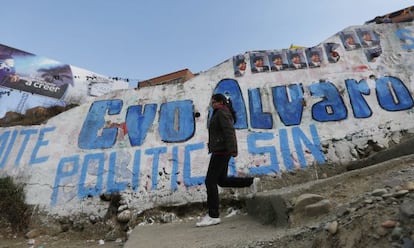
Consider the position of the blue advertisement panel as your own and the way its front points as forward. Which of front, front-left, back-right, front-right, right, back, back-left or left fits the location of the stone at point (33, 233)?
front-right

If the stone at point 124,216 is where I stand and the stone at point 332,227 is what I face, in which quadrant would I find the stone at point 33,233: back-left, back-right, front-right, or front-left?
back-right

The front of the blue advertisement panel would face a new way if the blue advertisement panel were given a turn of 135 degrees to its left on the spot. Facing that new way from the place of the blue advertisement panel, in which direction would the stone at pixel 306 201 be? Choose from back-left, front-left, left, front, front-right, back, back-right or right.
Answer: back

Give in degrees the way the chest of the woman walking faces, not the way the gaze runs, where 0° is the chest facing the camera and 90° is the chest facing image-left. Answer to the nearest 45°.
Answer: approximately 90°

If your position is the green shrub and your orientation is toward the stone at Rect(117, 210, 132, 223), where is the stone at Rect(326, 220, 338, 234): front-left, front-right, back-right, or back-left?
front-right

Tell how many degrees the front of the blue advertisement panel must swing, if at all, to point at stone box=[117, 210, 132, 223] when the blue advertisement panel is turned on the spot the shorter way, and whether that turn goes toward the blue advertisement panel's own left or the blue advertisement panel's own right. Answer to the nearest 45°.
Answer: approximately 45° to the blue advertisement panel's own right

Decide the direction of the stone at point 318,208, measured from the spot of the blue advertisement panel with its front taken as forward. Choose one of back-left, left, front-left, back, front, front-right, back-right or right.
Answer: front-right

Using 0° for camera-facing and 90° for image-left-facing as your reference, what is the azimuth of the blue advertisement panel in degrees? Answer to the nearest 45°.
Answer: approximately 315°
